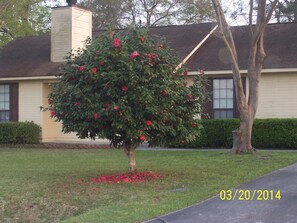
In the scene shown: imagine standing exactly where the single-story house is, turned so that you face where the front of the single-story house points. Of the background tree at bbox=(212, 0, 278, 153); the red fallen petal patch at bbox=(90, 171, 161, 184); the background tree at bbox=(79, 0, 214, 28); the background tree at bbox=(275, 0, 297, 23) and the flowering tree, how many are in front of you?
3

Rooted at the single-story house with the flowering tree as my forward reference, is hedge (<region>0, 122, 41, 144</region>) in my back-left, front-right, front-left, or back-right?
front-right

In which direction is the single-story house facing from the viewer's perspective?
toward the camera

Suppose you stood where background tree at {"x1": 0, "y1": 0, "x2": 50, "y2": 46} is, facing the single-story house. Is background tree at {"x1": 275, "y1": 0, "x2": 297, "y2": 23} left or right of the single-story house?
left

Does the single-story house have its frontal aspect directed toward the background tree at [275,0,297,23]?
no

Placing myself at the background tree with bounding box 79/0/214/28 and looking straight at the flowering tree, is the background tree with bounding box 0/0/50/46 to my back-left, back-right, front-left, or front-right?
front-right

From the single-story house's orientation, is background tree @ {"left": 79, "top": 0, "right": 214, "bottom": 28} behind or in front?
behind

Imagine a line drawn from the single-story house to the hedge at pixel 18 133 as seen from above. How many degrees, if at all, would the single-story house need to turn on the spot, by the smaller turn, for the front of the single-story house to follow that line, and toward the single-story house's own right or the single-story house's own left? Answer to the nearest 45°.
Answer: approximately 90° to the single-story house's own right

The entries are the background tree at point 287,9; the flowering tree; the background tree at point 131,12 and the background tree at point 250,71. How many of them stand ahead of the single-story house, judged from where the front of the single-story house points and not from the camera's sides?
2

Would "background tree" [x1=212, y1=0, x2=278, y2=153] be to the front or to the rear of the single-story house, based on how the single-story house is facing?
to the front

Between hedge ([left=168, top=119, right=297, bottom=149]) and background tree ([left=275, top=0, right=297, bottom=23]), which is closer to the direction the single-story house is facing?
the hedge

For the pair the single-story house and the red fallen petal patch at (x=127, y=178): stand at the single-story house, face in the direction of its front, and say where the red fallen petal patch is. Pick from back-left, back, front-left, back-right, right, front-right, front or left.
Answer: front

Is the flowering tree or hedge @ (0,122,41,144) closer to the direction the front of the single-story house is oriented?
the flowering tree

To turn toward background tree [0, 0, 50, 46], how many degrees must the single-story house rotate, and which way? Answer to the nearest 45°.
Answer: approximately 135° to its right

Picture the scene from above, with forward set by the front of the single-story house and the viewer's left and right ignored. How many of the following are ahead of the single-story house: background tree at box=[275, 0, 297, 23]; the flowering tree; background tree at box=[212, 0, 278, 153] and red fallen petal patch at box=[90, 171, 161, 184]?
3

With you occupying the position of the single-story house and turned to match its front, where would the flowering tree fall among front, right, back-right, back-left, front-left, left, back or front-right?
front
